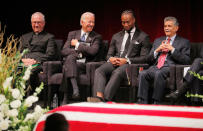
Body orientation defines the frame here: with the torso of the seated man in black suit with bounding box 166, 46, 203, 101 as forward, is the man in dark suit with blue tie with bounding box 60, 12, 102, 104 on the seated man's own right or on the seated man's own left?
on the seated man's own right

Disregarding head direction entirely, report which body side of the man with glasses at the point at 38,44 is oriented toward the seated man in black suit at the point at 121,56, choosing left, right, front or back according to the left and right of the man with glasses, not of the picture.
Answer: left

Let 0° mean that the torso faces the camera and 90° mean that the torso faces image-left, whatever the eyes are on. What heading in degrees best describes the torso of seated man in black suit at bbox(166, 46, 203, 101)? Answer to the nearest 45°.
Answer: approximately 45°

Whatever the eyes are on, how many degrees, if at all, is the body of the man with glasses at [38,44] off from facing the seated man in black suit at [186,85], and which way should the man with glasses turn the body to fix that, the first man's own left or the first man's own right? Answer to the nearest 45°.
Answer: approximately 90° to the first man's own left

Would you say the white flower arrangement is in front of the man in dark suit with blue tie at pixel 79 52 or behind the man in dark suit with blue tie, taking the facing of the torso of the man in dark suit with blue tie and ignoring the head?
in front

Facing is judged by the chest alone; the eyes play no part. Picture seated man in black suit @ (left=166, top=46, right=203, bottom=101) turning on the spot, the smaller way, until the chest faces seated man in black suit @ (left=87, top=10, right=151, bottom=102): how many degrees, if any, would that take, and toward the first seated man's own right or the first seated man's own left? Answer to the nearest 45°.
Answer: approximately 90° to the first seated man's own right

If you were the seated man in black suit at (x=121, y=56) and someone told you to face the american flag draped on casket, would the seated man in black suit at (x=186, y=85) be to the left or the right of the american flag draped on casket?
left

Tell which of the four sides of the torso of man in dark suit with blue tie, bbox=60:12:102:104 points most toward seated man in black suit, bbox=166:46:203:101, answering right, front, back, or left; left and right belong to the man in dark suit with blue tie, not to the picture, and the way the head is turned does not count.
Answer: left

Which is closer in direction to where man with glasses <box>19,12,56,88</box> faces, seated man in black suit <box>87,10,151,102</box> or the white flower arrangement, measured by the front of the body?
the white flower arrangement

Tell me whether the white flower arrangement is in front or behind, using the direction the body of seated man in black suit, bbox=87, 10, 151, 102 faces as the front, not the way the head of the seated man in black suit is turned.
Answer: in front
